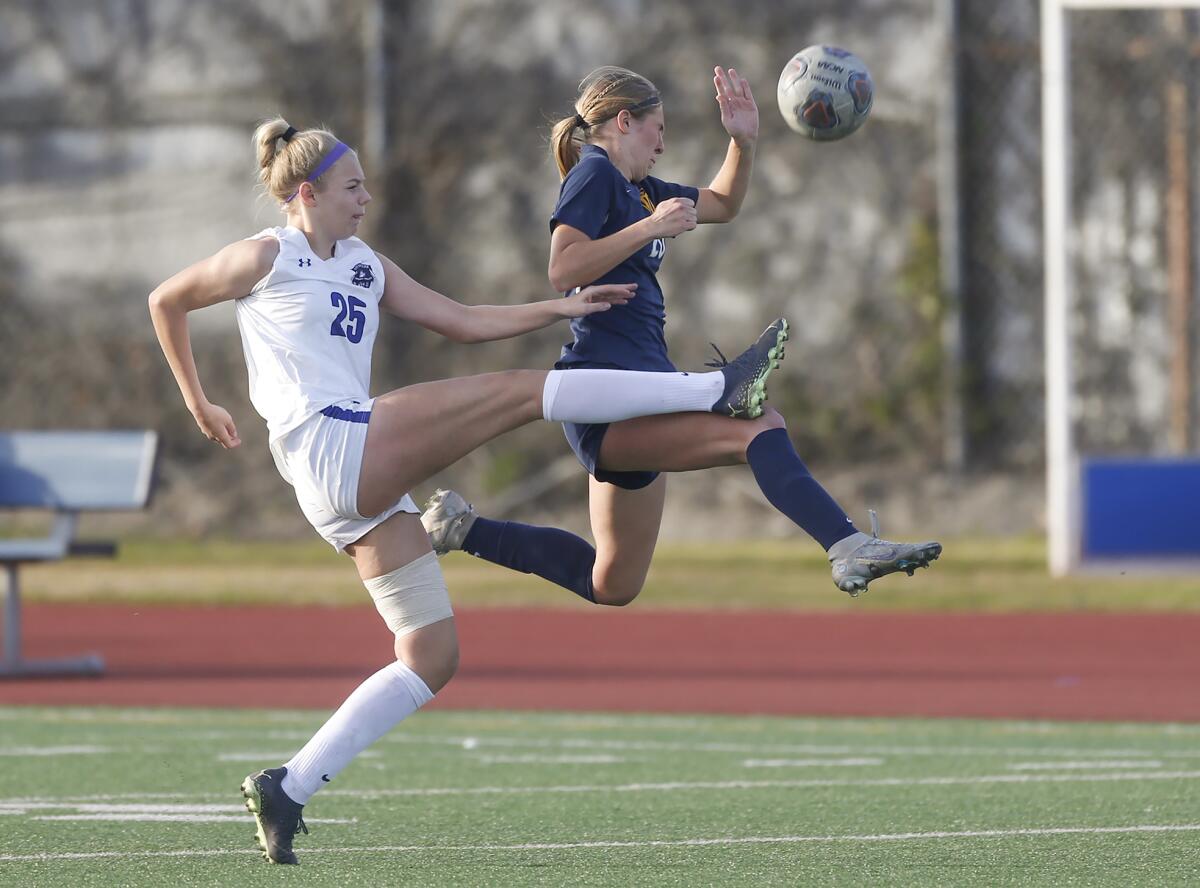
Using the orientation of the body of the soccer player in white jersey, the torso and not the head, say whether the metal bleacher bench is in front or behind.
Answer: behind

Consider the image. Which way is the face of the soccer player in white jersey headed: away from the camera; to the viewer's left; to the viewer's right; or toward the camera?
to the viewer's right

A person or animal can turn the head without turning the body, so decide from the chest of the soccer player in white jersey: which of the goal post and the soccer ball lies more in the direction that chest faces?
the soccer ball

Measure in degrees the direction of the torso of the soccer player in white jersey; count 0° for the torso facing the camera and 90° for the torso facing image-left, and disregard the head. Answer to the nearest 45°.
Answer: approximately 315°
